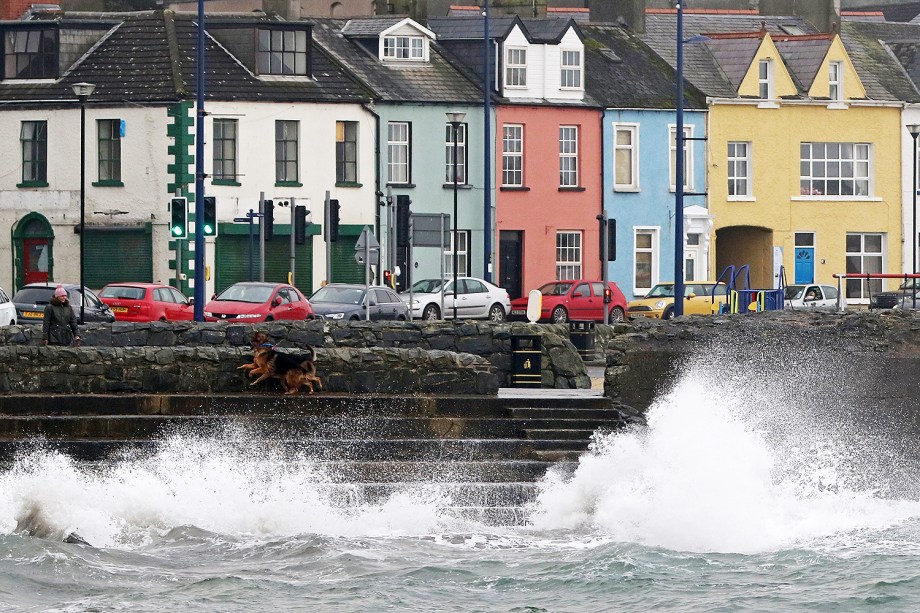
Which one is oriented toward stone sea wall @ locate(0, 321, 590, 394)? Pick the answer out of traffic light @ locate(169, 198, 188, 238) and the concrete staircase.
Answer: the traffic light

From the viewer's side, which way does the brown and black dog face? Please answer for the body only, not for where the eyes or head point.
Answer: to the viewer's left

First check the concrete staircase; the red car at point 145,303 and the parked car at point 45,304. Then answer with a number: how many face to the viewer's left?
0

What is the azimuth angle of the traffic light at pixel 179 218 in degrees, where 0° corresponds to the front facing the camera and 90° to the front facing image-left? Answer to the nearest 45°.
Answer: approximately 0°

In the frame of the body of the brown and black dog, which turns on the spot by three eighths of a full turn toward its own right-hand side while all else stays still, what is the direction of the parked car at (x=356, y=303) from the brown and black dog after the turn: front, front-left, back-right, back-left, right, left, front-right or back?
front-left

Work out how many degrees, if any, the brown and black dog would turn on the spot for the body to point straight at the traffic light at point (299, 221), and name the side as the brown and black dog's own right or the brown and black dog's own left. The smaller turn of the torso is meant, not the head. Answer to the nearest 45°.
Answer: approximately 90° to the brown and black dog's own right

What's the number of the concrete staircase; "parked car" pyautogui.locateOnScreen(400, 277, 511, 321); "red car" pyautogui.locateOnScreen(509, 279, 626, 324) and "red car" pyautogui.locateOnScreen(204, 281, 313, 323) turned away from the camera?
0

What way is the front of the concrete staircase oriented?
toward the camera

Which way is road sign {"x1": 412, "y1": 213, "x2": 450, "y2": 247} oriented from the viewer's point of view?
away from the camera

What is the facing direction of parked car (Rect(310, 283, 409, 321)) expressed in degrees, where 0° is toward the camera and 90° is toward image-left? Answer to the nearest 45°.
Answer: approximately 45°

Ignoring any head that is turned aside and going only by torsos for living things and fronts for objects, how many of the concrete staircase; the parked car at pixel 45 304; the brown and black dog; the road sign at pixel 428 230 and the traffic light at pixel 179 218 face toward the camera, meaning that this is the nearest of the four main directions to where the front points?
2

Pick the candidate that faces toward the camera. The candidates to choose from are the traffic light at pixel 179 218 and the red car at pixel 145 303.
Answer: the traffic light

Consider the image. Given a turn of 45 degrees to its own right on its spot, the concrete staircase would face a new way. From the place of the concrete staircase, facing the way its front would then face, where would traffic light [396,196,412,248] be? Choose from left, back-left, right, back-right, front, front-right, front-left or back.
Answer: back-right
